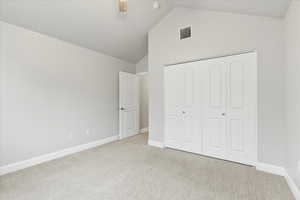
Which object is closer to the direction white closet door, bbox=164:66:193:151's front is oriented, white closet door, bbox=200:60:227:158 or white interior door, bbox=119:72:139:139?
the white interior door

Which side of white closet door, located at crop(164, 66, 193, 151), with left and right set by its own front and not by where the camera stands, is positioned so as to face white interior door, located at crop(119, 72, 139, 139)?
right

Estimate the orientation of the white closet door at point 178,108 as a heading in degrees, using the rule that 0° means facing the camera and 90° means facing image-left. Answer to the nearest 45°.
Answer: approximately 45°

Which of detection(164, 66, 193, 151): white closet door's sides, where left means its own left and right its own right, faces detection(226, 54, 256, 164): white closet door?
left
